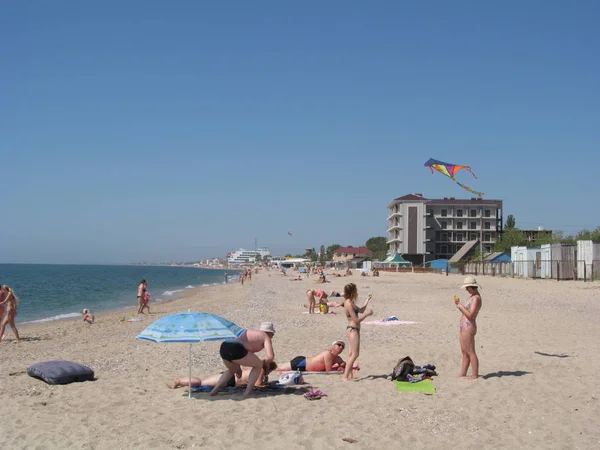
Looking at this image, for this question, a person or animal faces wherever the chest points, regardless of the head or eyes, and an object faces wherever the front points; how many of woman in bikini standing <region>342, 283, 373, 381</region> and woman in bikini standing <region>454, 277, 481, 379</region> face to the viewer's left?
1

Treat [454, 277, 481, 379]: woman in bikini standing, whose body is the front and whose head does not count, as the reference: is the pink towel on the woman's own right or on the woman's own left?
on the woman's own right

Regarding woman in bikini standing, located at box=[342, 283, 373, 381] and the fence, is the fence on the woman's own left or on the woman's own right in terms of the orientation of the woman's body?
on the woman's own left

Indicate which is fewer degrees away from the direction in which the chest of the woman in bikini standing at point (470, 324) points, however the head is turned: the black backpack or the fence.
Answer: the black backpack

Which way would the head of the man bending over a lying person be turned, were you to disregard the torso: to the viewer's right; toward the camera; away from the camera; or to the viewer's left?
to the viewer's right

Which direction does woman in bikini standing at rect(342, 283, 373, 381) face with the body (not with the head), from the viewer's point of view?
to the viewer's right
